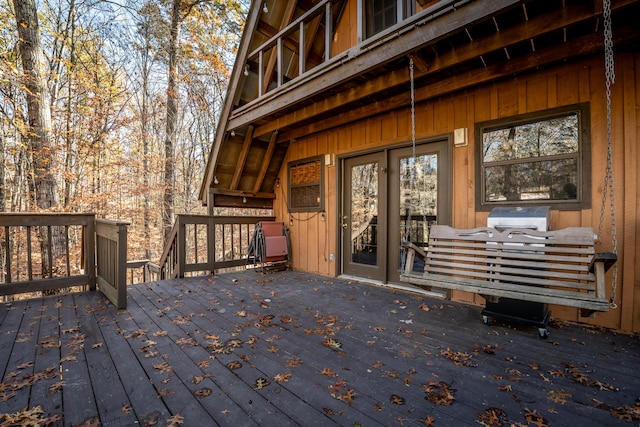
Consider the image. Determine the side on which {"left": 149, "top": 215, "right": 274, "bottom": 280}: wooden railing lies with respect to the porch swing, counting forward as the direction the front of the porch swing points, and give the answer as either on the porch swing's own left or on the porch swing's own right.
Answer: on the porch swing's own right

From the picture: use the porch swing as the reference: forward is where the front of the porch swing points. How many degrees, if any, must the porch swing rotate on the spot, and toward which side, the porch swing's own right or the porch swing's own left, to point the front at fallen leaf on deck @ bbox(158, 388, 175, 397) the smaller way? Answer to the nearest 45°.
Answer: approximately 45° to the porch swing's own right

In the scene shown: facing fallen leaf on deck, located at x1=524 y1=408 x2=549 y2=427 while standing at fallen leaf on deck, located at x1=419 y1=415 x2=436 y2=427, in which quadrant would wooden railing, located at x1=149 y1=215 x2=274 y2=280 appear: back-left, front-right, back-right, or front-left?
back-left

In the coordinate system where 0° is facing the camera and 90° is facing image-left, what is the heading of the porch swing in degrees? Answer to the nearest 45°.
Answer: approximately 0°

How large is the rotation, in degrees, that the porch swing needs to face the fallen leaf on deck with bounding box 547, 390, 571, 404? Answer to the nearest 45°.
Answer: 0° — it already faces it

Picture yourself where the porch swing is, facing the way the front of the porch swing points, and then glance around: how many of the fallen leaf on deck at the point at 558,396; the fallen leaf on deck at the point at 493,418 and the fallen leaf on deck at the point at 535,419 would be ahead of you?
3

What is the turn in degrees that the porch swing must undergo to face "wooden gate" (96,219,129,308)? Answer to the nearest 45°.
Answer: approximately 90° to its right

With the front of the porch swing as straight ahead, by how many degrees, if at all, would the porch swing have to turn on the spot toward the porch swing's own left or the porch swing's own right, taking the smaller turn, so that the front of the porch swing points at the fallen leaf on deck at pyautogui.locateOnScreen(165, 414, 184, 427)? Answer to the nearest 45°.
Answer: approximately 45° to the porch swing's own right
